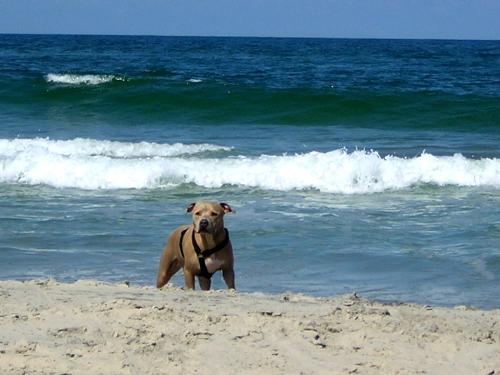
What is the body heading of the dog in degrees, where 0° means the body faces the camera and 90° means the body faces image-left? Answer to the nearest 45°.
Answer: approximately 315°

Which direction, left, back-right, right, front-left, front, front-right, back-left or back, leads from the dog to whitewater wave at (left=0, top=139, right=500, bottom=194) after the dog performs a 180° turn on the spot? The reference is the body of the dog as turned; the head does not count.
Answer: front-right

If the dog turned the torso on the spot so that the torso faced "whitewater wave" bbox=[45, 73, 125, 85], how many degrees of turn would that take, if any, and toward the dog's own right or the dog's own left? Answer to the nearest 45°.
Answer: approximately 135° to the dog's own left
